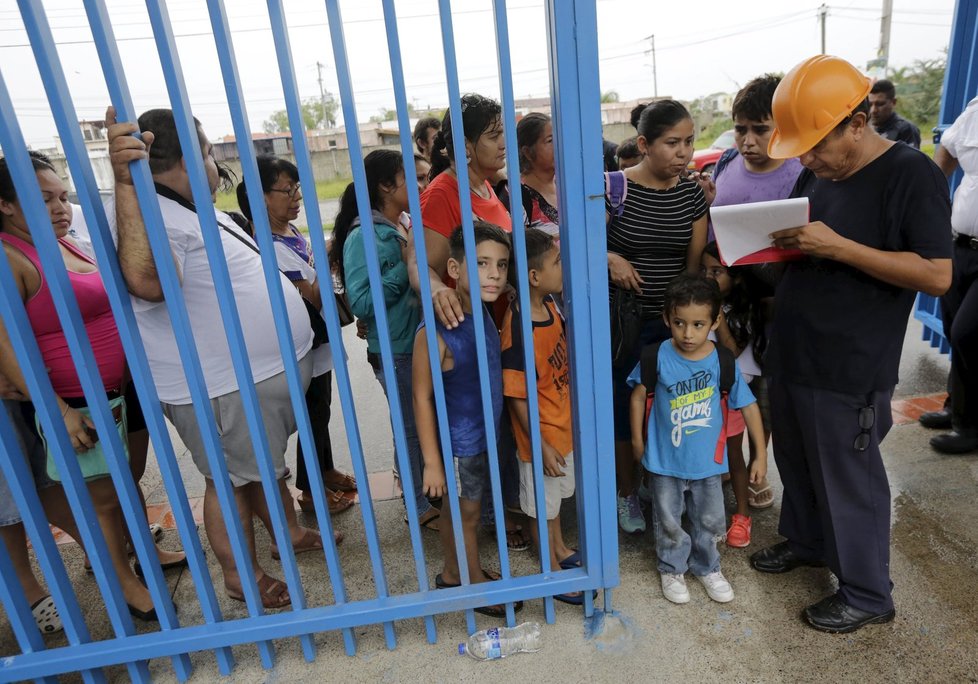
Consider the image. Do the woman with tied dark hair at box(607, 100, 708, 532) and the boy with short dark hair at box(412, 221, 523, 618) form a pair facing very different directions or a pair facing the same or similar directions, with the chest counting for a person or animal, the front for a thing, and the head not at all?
same or similar directions

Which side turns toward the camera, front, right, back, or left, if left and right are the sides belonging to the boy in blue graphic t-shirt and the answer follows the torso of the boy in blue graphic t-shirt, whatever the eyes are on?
front

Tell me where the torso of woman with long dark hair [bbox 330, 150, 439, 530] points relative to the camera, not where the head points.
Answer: to the viewer's right

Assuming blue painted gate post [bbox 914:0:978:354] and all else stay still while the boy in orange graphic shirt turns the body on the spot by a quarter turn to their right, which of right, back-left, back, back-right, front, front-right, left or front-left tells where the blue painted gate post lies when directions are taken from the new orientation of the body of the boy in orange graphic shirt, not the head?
back

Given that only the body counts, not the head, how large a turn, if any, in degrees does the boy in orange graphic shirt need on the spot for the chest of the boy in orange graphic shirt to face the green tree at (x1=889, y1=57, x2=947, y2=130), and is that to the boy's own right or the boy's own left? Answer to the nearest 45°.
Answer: approximately 90° to the boy's own left

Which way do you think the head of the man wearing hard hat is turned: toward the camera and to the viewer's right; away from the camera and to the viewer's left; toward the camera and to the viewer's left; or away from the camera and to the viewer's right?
toward the camera and to the viewer's left

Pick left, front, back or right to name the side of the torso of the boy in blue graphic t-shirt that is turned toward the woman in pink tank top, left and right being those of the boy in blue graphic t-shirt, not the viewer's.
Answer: right

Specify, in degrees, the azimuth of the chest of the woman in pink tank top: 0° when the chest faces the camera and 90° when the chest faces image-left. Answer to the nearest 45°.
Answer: approximately 315°

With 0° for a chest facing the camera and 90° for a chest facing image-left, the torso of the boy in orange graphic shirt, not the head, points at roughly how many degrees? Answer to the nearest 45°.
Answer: approximately 315°

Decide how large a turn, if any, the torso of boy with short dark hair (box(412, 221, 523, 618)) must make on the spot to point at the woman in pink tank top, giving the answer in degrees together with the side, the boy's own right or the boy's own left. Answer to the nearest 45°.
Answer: approximately 135° to the boy's own right

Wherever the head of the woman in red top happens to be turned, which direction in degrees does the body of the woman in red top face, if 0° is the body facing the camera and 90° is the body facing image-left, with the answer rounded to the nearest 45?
approximately 315°

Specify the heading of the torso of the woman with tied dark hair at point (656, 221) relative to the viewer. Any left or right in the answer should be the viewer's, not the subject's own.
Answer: facing the viewer and to the right of the viewer
